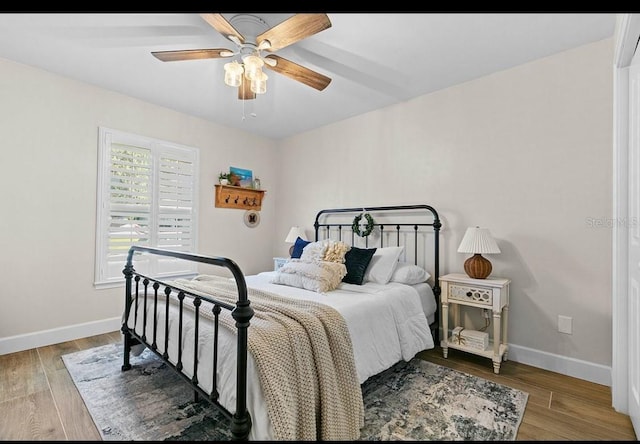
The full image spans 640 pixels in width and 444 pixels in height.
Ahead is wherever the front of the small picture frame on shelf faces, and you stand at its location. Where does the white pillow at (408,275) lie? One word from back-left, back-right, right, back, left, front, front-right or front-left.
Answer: front

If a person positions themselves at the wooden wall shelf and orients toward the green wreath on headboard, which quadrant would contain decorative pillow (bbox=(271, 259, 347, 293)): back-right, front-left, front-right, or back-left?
front-right

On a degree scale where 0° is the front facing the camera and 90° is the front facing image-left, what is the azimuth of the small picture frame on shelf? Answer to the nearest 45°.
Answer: approximately 315°

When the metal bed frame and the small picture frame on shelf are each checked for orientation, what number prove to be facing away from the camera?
0

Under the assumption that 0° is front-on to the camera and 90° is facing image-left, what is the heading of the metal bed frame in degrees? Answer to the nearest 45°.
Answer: approximately 45°

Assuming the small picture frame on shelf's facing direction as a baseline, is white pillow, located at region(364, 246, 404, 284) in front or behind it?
in front

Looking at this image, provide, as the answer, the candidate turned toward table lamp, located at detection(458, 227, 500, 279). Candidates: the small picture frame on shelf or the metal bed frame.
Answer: the small picture frame on shelf

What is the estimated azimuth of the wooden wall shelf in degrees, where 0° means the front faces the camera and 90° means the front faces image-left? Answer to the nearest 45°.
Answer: approximately 315°

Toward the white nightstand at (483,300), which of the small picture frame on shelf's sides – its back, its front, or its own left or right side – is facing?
front

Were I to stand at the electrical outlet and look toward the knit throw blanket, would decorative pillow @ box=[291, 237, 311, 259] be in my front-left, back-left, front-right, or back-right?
front-right

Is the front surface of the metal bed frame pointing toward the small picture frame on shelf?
no

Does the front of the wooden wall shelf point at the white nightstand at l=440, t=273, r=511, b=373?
yes
